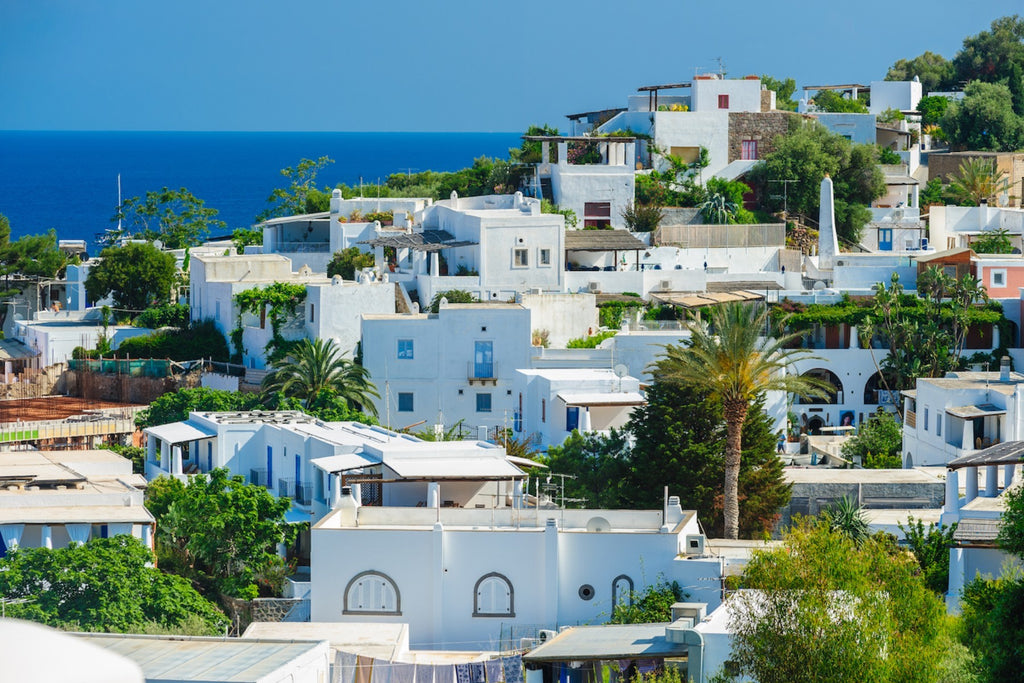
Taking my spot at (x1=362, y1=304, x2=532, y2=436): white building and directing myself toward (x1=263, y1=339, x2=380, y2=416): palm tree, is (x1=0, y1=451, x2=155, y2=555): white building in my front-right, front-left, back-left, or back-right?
front-left

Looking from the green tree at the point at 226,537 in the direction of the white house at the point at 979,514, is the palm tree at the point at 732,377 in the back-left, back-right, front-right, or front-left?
front-left

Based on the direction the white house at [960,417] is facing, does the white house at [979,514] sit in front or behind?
in front

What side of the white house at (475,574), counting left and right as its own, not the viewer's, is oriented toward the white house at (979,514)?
left

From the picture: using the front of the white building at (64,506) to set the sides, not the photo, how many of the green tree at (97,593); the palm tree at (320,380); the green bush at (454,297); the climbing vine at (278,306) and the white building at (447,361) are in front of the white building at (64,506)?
1

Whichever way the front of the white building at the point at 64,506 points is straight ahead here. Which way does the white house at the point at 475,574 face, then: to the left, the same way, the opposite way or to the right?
the same way

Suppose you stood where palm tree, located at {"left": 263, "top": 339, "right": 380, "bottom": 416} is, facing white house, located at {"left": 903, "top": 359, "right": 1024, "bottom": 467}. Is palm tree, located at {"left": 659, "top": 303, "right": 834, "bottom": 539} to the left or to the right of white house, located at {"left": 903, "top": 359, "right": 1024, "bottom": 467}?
right

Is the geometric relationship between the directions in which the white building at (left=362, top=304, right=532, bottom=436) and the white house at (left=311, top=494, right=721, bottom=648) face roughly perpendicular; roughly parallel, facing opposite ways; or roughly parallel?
roughly parallel

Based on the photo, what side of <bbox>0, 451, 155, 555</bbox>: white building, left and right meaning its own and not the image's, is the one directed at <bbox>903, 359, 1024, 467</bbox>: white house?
left

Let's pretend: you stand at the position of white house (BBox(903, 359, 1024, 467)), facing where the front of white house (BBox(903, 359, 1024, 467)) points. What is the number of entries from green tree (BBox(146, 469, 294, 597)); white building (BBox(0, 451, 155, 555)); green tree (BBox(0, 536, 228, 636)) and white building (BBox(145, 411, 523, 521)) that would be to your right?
4

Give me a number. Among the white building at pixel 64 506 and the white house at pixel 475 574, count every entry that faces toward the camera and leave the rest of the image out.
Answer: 2

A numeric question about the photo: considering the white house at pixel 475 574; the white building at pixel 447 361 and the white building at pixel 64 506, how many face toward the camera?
3

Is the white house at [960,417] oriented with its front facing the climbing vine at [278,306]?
no

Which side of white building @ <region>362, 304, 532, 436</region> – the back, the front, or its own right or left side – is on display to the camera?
front

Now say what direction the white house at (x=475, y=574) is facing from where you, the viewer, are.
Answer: facing the viewer

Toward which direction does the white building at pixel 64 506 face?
toward the camera

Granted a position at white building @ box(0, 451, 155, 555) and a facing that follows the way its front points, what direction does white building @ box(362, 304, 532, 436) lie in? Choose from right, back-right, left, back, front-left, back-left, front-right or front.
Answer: back-left
